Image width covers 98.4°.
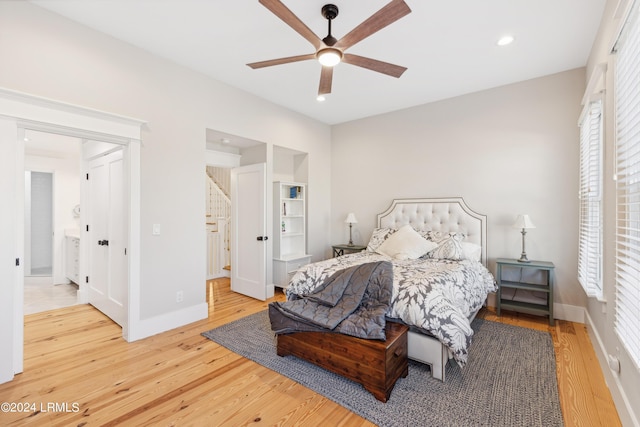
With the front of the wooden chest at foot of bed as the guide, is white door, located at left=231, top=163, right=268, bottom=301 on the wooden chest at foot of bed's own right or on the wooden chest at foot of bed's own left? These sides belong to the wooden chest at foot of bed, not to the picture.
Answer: on the wooden chest at foot of bed's own right

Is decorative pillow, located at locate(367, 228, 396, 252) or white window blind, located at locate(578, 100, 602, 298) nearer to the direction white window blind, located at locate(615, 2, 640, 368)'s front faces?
the decorative pillow

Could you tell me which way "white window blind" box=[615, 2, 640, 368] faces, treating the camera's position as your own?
facing to the left of the viewer

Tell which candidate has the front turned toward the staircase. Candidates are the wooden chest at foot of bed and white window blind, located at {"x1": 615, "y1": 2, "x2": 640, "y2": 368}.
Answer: the white window blind

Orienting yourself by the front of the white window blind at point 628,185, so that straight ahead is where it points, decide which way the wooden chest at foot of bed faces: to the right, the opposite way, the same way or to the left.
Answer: to the left

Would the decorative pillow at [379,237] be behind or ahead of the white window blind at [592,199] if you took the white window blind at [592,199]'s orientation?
ahead

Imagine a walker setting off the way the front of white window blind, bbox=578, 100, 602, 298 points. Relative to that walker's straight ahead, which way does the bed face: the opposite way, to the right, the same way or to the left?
to the left

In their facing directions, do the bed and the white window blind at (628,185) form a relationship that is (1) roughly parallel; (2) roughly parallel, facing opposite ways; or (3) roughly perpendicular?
roughly perpendicular

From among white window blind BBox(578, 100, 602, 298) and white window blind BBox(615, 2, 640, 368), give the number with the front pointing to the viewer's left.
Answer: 2

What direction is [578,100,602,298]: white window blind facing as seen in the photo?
to the viewer's left

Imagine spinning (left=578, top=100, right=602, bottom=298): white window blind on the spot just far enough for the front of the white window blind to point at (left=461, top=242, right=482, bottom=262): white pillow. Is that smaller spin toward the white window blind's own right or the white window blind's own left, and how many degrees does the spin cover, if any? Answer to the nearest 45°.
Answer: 0° — it already faces it

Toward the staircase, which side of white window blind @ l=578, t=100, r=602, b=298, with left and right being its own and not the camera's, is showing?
front

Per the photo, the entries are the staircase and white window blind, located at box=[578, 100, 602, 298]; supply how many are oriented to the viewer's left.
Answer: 1

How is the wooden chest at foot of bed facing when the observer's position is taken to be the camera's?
facing the viewer and to the left of the viewer

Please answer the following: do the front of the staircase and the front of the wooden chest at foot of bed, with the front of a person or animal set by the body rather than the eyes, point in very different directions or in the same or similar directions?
very different directions
